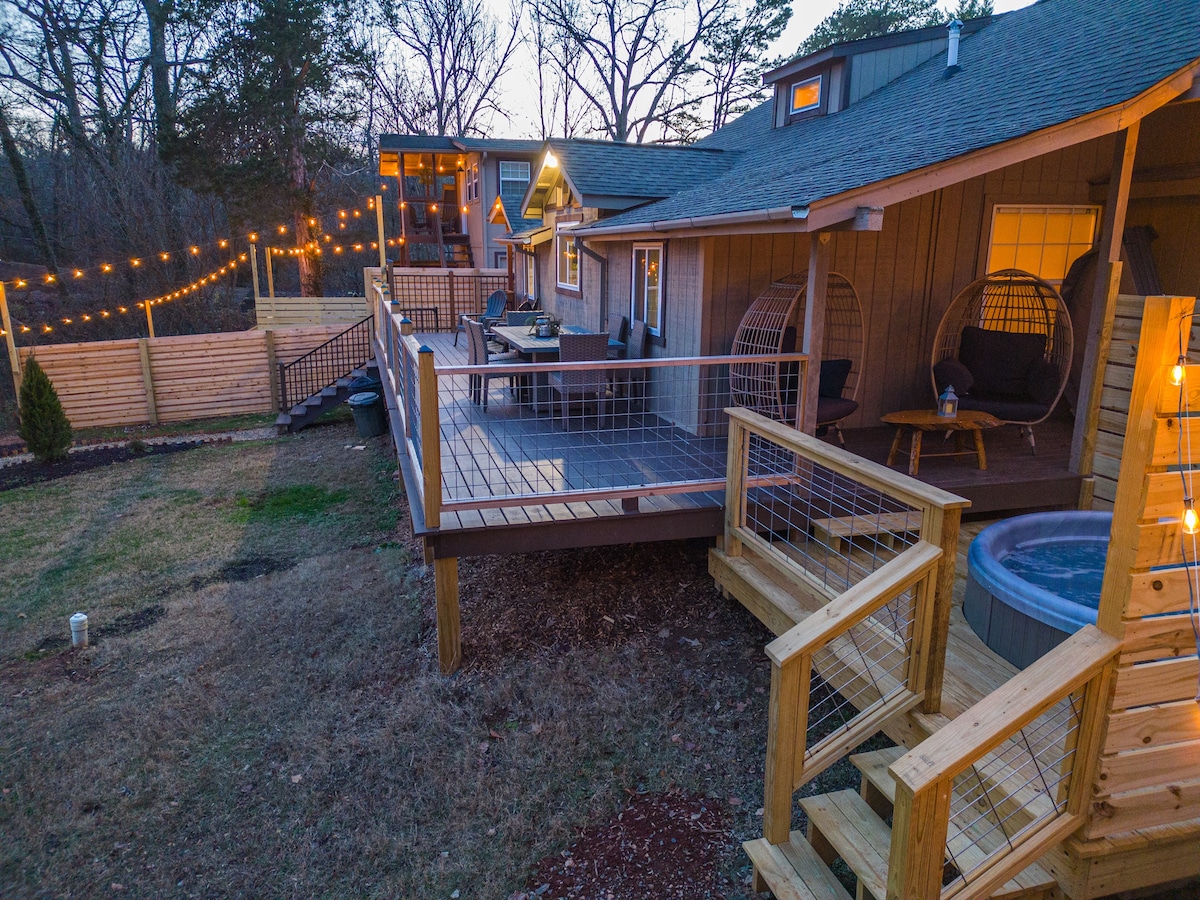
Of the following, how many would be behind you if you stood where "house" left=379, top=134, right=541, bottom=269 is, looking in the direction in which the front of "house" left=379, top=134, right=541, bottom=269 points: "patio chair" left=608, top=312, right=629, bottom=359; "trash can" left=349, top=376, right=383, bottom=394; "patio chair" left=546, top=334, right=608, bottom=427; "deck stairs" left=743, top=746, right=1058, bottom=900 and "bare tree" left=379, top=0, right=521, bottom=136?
1

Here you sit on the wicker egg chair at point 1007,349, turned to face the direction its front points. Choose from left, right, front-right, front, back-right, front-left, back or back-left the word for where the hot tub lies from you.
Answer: front

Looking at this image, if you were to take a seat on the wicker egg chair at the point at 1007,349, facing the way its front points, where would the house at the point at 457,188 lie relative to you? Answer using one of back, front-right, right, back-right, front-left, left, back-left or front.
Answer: back-right

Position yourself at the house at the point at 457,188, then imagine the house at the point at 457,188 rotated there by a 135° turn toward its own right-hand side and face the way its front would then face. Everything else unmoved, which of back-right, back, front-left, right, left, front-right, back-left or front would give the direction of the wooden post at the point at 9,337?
left

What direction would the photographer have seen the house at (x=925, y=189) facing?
facing the viewer and to the left of the viewer

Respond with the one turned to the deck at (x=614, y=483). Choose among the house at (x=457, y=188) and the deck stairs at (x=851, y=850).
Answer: the house

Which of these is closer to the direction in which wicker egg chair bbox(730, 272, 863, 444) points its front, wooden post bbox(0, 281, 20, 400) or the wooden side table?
the wooden side table

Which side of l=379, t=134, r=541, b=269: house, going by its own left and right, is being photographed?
front

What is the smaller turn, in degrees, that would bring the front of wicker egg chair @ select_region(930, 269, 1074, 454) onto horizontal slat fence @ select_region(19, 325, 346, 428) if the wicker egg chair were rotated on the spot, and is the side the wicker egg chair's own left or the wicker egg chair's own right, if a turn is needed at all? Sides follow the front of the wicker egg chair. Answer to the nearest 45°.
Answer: approximately 90° to the wicker egg chair's own right

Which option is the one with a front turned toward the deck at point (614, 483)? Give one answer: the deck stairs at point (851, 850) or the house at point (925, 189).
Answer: the house

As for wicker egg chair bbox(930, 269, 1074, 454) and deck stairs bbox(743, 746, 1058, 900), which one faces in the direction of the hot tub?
the wicker egg chair

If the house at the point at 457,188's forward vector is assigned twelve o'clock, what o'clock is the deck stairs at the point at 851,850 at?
The deck stairs is roughly at 12 o'clock from the house.
